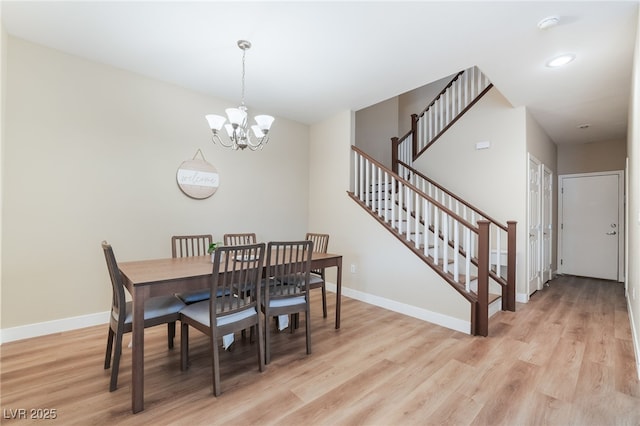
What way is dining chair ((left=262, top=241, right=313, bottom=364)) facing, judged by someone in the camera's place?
facing away from the viewer and to the left of the viewer

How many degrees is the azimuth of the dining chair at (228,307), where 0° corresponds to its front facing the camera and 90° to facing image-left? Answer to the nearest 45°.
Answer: approximately 135°

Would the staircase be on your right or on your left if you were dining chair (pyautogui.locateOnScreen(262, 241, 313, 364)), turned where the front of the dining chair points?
on your right

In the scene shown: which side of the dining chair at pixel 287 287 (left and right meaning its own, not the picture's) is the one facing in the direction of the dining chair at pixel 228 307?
left

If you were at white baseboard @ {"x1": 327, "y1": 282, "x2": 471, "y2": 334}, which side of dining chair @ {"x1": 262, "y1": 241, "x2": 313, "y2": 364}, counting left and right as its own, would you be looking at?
right

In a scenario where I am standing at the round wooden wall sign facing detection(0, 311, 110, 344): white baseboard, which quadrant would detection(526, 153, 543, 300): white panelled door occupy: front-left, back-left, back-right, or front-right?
back-left
